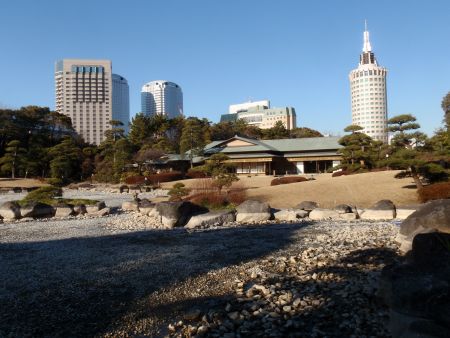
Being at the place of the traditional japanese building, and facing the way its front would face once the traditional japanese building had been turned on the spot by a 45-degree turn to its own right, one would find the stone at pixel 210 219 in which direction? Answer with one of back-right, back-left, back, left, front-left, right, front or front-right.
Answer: front-left

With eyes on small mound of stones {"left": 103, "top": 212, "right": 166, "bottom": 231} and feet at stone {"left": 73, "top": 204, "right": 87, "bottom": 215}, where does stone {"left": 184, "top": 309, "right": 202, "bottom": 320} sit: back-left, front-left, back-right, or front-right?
front-right

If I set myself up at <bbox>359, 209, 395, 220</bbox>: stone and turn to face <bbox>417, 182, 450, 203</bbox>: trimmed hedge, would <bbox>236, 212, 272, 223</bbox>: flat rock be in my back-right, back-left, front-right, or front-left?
back-left

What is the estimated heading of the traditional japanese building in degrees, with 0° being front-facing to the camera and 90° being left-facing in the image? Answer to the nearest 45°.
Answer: approximately 0°

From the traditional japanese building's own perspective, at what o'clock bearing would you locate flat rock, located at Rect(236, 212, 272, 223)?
The flat rock is roughly at 12 o'clock from the traditional japanese building.

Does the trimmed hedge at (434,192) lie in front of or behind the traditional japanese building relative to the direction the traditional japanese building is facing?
in front

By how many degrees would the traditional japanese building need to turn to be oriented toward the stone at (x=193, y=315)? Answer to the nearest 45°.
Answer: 0° — it already faces it

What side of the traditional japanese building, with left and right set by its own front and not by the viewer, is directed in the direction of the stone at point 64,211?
front

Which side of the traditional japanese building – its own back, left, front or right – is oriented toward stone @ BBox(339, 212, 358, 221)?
front

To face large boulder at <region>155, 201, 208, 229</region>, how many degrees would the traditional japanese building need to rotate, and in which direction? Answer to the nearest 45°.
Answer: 0° — it already faces it

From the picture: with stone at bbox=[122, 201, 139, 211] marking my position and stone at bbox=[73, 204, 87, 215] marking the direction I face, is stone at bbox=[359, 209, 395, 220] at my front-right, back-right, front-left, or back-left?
back-left

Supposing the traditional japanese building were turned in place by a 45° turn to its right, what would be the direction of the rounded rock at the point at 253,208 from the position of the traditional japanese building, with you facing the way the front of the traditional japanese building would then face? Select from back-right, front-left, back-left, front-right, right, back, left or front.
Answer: front-left

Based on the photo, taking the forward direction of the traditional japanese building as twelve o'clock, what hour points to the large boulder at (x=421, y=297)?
The large boulder is roughly at 12 o'clock from the traditional japanese building.

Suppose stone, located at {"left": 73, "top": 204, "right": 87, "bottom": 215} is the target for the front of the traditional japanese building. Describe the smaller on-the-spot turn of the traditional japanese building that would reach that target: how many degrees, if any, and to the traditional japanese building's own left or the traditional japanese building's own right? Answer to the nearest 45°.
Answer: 0° — it already faces it

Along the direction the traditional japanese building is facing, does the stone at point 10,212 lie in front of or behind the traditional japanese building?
in front
